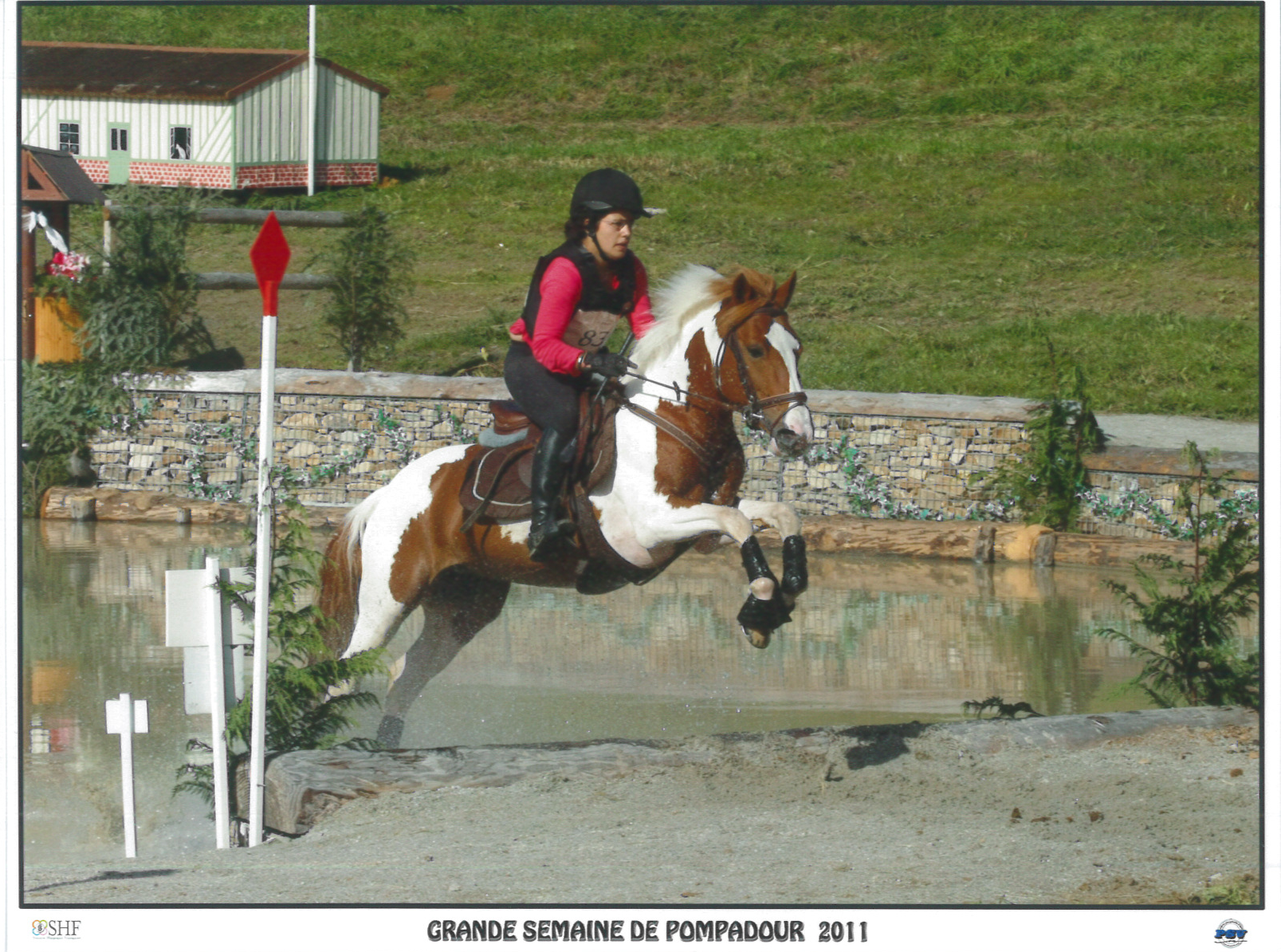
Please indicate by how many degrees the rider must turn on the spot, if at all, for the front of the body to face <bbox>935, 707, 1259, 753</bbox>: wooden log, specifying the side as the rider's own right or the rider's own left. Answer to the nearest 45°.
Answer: approximately 45° to the rider's own left

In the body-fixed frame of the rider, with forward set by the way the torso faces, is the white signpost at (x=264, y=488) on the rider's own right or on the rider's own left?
on the rider's own right

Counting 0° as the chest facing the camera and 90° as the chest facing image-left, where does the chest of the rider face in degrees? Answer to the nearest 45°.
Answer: approximately 315°

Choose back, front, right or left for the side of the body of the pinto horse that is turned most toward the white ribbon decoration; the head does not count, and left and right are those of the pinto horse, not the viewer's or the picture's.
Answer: back

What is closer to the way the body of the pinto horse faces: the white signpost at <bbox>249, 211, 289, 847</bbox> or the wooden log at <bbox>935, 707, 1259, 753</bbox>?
the wooden log

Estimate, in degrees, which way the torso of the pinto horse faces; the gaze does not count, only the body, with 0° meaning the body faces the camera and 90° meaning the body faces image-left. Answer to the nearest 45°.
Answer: approximately 315°

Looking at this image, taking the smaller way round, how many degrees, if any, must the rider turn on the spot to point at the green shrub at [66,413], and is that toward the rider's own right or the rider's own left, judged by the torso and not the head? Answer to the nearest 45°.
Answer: approximately 180°
